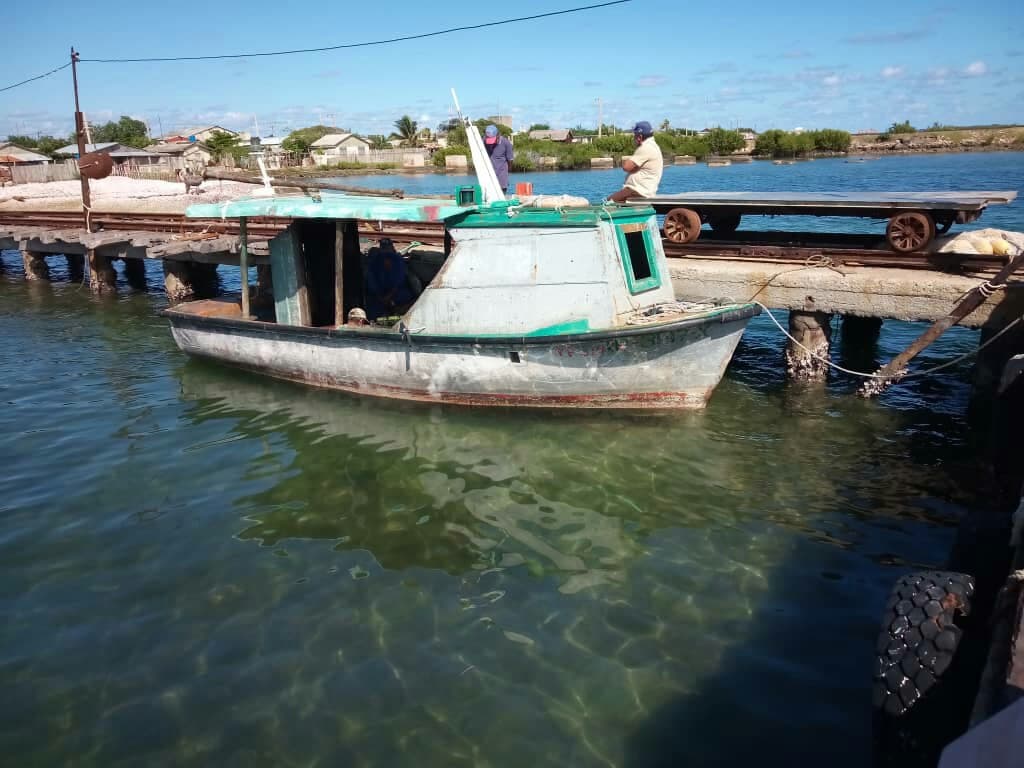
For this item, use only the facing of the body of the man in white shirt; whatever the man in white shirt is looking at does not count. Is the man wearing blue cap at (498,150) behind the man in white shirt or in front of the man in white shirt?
in front

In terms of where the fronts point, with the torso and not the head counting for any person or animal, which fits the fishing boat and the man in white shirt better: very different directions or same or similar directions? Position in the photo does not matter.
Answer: very different directions

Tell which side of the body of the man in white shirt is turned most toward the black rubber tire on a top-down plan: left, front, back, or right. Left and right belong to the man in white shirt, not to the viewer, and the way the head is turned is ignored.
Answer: left

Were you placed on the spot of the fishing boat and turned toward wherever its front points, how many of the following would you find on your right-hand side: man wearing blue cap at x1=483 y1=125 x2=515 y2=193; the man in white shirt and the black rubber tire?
1

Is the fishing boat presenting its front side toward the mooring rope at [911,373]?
yes

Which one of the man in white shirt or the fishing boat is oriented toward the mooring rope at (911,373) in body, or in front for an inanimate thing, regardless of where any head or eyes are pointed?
the fishing boat

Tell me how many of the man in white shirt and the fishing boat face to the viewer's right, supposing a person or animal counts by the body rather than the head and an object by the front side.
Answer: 1

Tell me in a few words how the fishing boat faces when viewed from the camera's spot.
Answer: facing to the right of the viewer

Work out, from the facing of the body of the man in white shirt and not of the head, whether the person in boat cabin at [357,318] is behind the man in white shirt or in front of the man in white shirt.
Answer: in front

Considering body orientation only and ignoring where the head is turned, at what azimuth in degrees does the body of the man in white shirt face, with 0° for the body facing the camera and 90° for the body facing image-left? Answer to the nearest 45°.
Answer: approximately 90°
